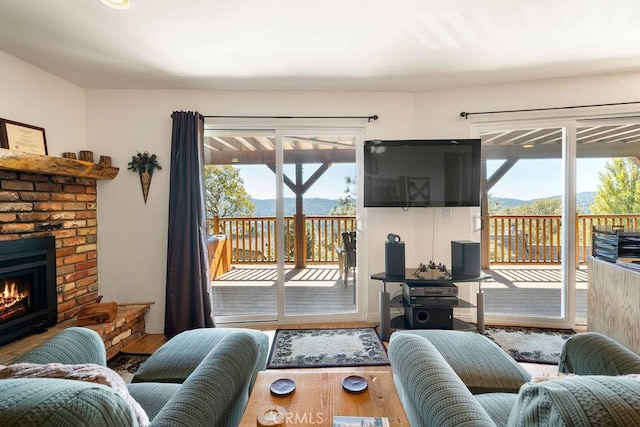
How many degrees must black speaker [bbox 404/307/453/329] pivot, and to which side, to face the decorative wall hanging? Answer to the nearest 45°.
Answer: approximately 90° to its right

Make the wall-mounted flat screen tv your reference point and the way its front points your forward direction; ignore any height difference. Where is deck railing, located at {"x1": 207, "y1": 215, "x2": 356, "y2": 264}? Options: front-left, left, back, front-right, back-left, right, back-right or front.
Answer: right

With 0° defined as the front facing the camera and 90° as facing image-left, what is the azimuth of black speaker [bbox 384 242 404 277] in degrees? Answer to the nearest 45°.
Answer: approximately 0°

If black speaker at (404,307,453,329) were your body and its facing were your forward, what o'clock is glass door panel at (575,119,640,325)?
The glass door panel is roughly at 8 o'clock from the black speaker.

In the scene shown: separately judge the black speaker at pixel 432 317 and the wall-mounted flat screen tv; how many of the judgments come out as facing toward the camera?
2

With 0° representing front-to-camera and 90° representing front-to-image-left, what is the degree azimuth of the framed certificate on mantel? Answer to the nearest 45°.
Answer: approximately 315°

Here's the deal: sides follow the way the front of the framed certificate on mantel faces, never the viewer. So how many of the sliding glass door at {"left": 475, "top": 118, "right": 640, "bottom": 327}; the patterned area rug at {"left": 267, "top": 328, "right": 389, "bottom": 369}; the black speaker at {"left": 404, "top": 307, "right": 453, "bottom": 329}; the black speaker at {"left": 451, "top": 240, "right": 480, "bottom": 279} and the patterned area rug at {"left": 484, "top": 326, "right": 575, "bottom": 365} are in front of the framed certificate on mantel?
5

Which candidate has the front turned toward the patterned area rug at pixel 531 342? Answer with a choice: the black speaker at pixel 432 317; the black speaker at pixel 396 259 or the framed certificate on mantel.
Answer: the framed certificate on mantel
